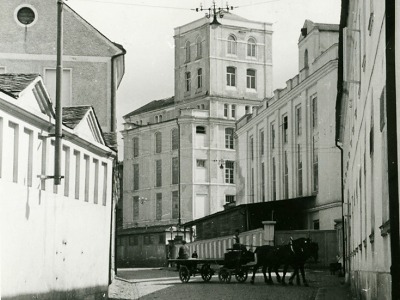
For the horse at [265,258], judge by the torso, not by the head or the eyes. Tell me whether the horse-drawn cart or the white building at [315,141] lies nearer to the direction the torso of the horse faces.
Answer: the white building

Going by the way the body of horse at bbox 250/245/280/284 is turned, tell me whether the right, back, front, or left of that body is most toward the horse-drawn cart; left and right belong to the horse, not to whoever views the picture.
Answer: back

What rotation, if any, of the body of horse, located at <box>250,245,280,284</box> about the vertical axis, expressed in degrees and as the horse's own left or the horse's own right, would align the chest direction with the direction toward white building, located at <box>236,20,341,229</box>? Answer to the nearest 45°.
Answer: approximately 90° to the horse's own left

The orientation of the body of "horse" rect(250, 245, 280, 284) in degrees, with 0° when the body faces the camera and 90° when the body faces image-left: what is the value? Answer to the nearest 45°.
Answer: approximately 270°
